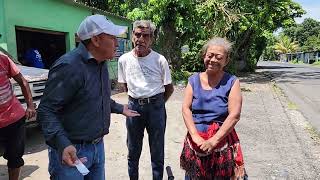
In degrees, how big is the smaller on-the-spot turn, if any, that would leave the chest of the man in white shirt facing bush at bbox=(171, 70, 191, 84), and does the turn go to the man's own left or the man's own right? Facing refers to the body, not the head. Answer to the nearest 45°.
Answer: approximately 180°

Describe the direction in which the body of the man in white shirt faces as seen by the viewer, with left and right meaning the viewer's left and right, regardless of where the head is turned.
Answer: facing the viewer

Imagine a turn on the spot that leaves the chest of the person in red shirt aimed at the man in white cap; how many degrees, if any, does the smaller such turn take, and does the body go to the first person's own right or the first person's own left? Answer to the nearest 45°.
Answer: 0° — they already face them

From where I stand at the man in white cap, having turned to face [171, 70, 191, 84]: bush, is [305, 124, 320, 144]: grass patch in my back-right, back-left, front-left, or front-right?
front-right

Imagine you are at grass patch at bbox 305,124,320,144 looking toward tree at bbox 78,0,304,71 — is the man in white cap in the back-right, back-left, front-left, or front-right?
back-left

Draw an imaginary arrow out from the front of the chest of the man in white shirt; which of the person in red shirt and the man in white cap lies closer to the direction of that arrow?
the man in white cap

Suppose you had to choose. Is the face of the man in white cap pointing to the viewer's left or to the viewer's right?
to the viewer's right

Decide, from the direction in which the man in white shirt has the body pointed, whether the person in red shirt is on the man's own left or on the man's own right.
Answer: on the man's own right
